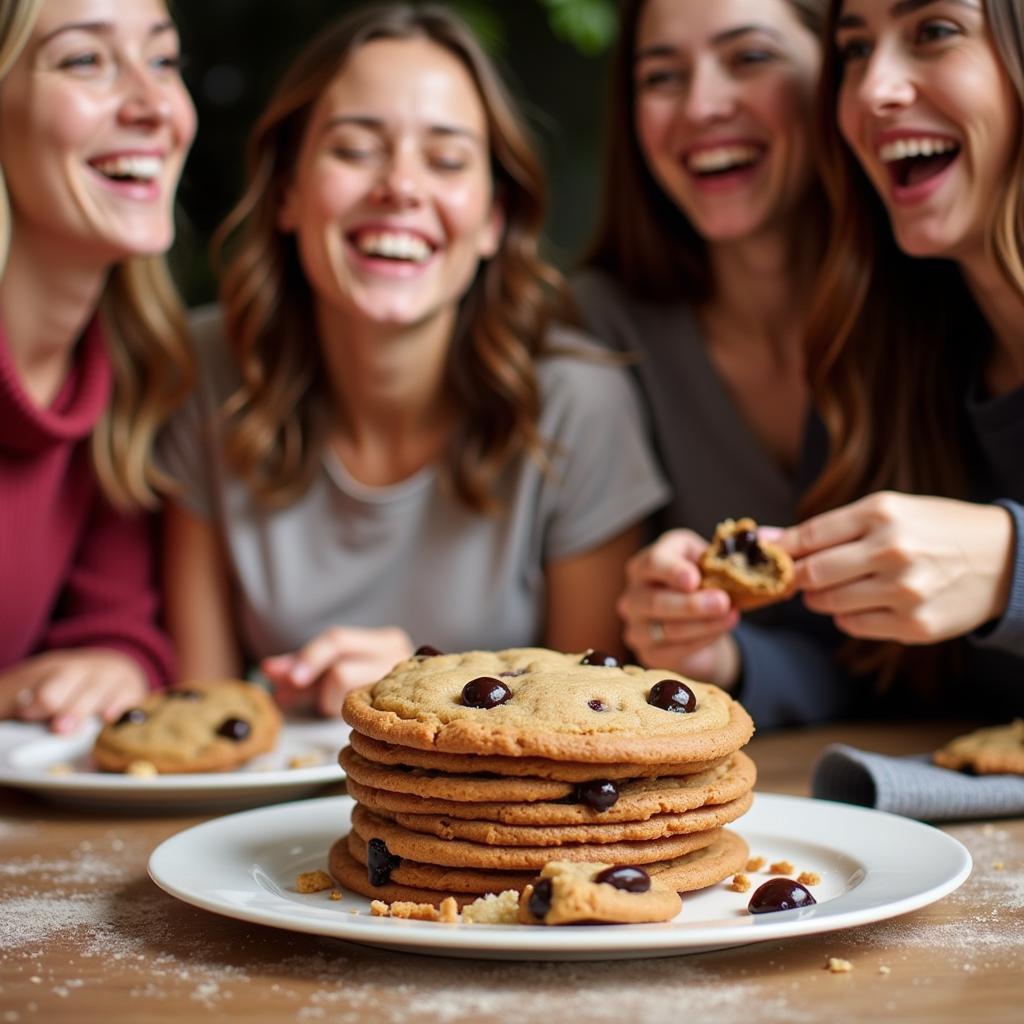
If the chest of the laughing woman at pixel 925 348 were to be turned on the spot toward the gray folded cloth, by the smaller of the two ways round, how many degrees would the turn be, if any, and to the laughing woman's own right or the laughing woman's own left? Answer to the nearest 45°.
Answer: approximately 45° to the laughing woman's own left

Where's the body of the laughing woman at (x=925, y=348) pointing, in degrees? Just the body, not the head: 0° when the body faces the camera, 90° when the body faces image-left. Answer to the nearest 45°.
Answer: approximately 45°
